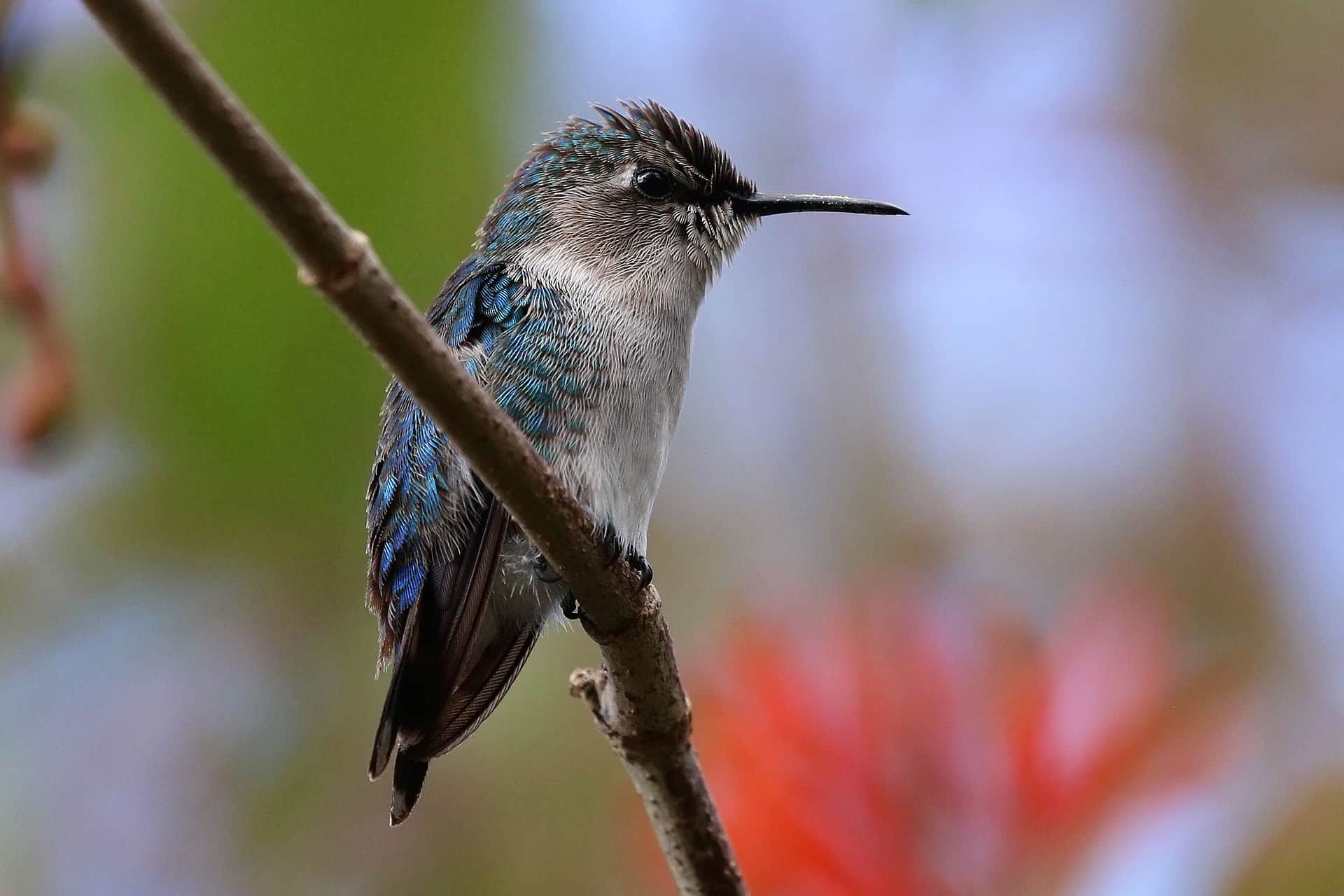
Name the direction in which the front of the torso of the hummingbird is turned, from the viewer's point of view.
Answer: to the viewer's right
